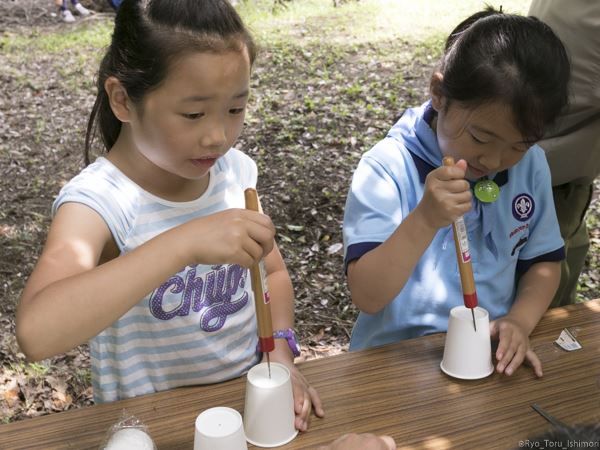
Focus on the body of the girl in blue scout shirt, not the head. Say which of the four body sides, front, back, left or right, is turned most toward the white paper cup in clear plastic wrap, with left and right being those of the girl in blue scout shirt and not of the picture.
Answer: right

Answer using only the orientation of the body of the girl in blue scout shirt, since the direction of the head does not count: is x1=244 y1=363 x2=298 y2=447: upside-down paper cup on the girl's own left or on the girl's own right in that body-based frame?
on the girl's own right

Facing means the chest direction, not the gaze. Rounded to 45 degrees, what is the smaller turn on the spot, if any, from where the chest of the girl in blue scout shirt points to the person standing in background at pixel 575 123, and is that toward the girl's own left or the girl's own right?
approximately 135° to the girl's own left

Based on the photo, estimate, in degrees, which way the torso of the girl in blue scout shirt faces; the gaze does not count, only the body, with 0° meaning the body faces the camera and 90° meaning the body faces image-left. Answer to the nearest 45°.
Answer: approximately 315°

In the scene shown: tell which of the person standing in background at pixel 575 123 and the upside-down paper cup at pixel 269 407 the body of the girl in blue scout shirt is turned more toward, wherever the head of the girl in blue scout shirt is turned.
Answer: the upside-down paper cup

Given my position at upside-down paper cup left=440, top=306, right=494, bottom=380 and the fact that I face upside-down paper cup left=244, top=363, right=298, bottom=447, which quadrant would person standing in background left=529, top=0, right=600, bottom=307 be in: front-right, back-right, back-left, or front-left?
back-right

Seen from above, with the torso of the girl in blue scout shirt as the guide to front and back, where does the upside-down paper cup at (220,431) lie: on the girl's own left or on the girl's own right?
on the girl's own right
